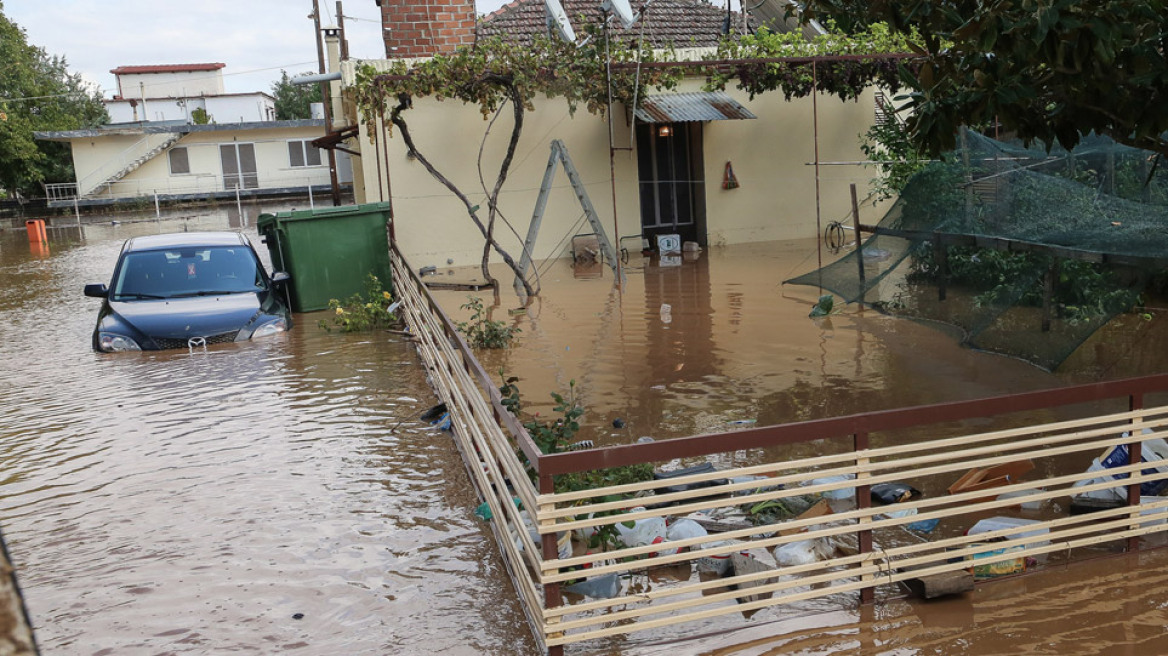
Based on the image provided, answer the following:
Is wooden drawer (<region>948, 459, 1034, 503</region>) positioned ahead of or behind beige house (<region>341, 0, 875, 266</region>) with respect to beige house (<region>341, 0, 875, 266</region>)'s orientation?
ahead

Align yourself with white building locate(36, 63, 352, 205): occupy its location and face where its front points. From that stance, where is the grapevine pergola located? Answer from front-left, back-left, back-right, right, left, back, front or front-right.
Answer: front

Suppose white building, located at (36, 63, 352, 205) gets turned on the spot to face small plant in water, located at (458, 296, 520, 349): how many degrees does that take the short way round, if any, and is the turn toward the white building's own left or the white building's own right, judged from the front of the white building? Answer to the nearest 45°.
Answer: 0° — it already faces it

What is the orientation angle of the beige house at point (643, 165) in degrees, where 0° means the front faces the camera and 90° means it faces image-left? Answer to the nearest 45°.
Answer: approximately 0°

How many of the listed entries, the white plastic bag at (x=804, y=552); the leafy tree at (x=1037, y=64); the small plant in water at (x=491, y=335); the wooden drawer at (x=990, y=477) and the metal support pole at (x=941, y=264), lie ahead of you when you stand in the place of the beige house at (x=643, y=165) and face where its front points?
5

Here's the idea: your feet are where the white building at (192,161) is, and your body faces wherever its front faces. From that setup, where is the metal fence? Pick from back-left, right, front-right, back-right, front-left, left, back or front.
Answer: front

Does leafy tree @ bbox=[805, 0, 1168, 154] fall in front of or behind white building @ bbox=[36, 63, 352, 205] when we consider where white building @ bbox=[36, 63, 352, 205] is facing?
in front

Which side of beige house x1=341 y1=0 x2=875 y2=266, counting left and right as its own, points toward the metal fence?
front

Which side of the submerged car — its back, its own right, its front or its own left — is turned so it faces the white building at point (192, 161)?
back

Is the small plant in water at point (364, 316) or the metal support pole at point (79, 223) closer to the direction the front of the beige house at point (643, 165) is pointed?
the small plant in water
